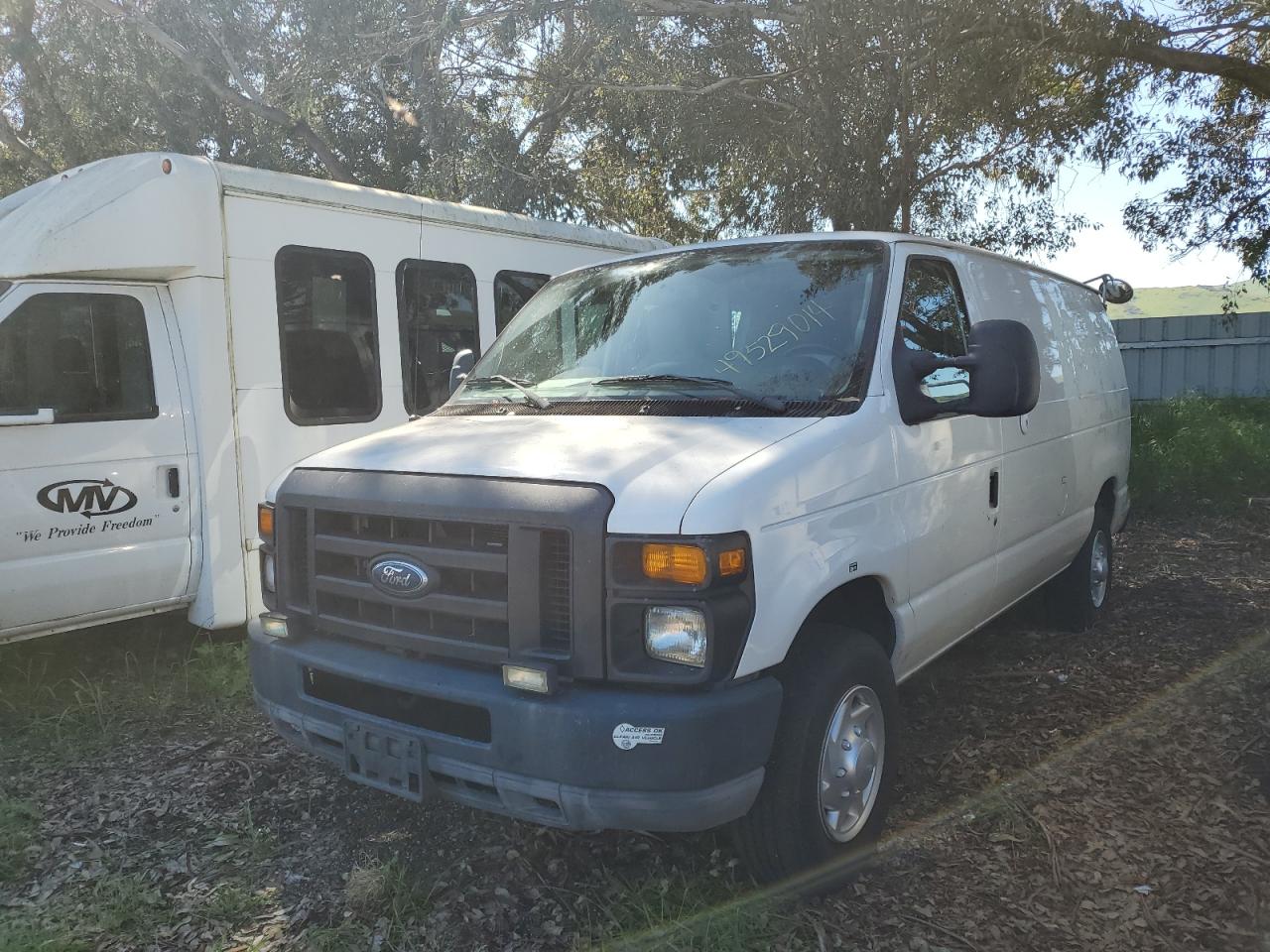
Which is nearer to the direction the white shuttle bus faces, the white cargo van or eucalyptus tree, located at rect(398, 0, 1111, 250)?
the white cargo van

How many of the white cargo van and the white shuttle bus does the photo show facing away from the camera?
0

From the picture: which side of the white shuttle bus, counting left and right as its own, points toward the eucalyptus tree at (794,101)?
back

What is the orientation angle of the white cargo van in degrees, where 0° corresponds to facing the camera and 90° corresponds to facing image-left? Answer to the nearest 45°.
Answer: approximately 45°

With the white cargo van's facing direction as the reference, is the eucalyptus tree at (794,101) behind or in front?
behind

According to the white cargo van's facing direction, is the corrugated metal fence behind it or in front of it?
behind

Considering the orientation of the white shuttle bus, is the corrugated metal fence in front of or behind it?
behind

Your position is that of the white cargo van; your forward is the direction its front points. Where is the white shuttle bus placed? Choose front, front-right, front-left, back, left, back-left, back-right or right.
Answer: right

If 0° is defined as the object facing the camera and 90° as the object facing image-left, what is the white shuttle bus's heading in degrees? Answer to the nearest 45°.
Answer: approximately 45°
